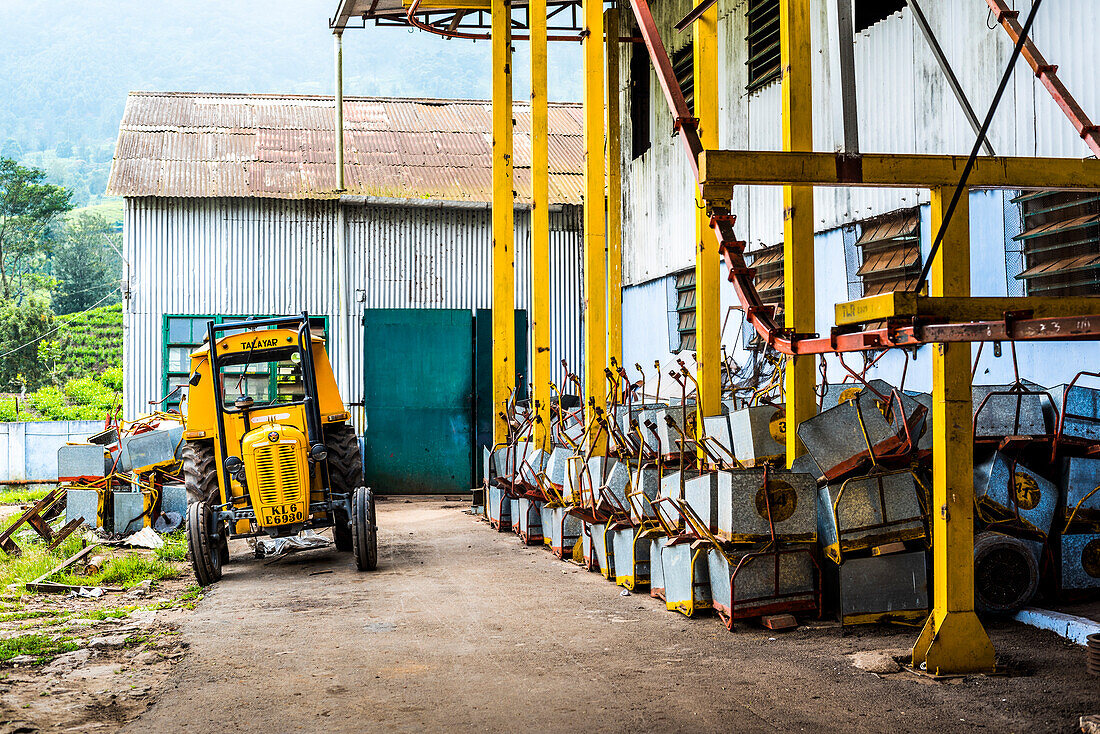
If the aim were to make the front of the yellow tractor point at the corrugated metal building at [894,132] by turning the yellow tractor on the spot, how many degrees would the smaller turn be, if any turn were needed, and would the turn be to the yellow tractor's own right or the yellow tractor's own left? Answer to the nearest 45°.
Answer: approximately 90° to the yellow tractor's own left

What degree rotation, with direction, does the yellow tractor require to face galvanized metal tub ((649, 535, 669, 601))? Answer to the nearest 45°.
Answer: approximately 45° to its left

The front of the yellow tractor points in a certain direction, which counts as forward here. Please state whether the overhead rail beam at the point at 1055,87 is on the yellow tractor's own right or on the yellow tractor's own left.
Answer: on the yellow tractor's own left

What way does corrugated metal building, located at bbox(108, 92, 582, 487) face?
toward the camera

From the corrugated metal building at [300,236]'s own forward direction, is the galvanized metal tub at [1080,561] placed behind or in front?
in front

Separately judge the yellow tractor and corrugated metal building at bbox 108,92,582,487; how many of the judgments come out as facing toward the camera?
2

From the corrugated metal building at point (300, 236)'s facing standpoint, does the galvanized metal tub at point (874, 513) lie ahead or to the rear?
ahead

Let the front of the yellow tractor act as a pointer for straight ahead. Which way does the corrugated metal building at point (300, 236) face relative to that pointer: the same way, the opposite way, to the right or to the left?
the same way

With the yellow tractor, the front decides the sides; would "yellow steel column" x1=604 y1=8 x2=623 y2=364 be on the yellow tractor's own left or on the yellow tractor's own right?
on the yellow tractor's own left

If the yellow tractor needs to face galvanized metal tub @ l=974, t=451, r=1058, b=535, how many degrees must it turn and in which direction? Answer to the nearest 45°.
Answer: approximately 45° to its left

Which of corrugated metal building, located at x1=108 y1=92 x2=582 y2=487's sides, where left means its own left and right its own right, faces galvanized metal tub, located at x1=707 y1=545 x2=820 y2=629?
front
